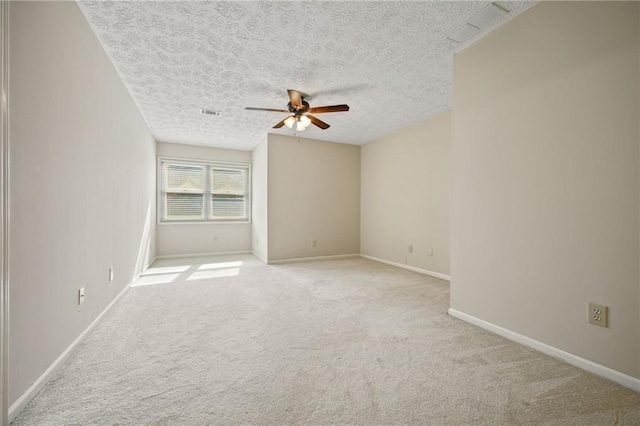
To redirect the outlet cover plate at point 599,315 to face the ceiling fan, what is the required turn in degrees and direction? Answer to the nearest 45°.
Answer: approximately 45° to its right

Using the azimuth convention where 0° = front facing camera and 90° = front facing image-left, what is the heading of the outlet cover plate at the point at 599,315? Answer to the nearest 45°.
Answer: approximately 45°
